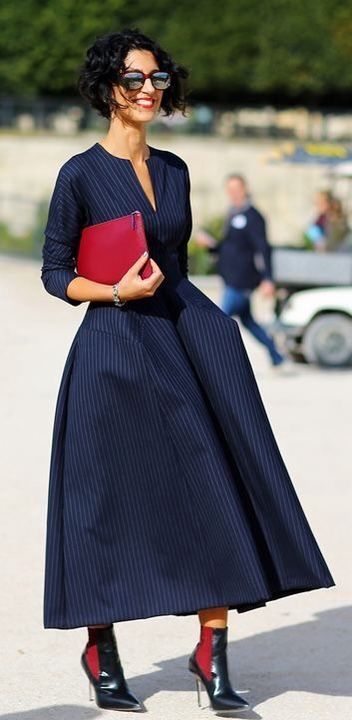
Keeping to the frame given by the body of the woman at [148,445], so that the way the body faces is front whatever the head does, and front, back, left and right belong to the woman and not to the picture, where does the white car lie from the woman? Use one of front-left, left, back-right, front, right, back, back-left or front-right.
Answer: back-left

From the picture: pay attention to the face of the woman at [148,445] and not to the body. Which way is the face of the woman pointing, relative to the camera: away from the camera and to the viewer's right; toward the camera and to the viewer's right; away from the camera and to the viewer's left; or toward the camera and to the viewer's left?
toward the camera and to the viewer's right

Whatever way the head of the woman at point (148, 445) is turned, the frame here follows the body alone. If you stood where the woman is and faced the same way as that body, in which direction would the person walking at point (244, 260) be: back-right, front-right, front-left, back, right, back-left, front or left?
back-left

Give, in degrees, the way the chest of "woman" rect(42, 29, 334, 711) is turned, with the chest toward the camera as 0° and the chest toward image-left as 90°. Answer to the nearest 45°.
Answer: approximately 315°

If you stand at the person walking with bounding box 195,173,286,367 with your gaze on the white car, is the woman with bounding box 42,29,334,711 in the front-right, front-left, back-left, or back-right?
back-right
